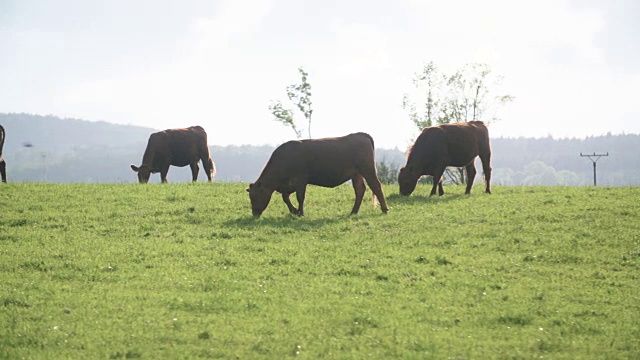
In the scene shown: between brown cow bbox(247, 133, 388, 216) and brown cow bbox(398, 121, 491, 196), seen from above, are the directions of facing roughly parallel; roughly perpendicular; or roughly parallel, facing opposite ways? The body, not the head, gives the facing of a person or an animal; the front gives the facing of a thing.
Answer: roughly parallel

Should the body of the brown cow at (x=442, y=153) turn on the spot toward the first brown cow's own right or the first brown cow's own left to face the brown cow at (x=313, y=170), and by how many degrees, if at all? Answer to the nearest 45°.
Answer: approximately 45° to the first brown cow's own left

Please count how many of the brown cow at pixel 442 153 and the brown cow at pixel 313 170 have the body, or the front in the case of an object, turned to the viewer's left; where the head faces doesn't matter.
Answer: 2

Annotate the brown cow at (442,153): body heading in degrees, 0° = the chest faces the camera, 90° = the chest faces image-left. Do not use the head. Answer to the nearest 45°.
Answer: approximately 90°

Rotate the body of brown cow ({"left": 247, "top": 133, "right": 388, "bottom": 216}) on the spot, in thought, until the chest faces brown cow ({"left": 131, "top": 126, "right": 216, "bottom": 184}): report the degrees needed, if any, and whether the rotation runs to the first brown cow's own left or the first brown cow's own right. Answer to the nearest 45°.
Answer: approximately 45° to the first brown cow's own right

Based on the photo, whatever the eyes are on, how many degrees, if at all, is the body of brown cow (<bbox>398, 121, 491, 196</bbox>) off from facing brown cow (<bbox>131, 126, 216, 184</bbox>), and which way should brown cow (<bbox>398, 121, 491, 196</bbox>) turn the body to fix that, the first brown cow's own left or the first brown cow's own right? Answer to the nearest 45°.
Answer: approximately 45° to the first brown cow's own right

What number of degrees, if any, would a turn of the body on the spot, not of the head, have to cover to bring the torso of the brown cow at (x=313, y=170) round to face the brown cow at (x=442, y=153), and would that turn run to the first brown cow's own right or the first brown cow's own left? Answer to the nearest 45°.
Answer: approximately 135° to the first brown cow's own right

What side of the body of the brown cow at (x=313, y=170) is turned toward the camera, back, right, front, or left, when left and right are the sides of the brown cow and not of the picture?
left
